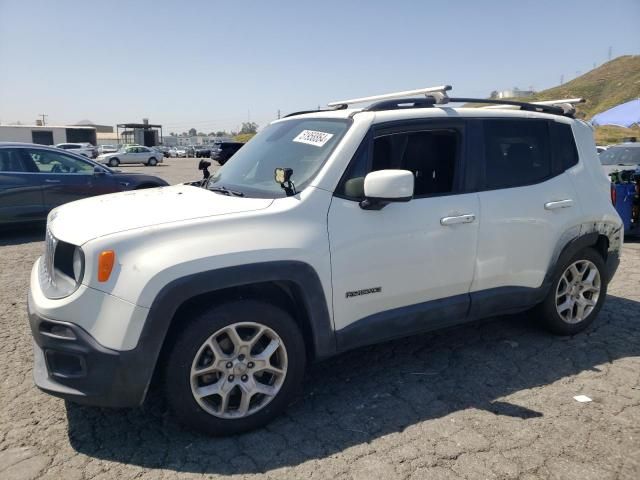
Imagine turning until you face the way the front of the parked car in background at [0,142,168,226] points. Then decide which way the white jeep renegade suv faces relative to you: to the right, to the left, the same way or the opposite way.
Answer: the opposite way

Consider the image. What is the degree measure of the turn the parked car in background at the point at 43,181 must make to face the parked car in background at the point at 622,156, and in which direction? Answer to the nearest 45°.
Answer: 0° — it already faces it

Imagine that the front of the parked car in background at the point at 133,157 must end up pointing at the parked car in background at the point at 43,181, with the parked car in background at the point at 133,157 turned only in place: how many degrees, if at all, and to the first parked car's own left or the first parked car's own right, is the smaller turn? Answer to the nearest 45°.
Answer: approximately 90° to the first parked car's own left

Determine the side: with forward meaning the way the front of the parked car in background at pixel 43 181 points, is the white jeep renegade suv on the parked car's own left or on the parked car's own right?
on the parked car's own right

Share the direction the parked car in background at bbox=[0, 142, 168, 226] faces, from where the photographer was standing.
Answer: facing to the right of the viewer

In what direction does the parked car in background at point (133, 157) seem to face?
to the viewer's left

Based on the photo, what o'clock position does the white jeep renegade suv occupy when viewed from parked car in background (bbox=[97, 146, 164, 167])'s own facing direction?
The white jeep renegade suv is roughly at 9 o'clock from the parked car in background.

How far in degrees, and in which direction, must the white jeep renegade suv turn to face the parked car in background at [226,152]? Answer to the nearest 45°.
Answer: approximately 135° to its right

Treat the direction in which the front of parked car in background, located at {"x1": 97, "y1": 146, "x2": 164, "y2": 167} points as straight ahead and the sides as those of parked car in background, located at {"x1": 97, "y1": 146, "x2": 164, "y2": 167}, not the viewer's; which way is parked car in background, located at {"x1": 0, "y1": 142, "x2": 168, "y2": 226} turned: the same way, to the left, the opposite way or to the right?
the opposite way
